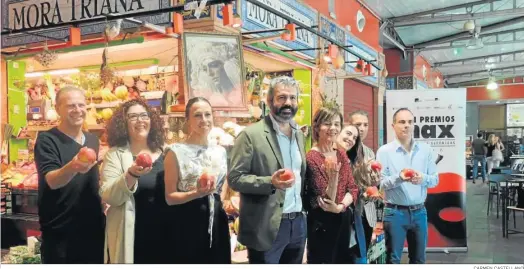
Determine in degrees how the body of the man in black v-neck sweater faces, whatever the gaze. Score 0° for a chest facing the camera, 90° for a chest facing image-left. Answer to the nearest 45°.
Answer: approximately 315°

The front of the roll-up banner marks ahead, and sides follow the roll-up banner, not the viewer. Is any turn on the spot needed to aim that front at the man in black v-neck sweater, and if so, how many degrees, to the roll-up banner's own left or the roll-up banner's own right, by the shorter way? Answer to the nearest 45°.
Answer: approximately 45° to the roll-up banner's own right

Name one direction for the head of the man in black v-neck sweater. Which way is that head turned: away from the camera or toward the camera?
toward the camera

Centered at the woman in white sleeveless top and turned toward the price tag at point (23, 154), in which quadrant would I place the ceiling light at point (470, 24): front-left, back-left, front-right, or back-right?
back-right

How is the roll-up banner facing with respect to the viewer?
toward the camera

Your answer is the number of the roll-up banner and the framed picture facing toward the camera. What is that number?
2

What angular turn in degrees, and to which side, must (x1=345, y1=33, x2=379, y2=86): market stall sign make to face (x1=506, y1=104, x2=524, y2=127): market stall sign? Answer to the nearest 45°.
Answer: approximately 90° to its left

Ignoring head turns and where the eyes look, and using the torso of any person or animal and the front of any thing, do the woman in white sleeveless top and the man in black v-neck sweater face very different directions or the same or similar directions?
same or similar directions

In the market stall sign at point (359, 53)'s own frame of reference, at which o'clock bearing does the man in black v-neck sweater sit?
The man in black v-neck sweater is roughly at 2 o'clock from the market stall sign.

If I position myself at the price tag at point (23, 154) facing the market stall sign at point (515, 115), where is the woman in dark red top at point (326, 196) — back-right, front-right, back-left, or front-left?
front-right

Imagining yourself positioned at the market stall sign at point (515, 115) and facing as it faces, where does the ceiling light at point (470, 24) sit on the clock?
The ceiling light is roughly at 12 o'clock from the market stall sign.

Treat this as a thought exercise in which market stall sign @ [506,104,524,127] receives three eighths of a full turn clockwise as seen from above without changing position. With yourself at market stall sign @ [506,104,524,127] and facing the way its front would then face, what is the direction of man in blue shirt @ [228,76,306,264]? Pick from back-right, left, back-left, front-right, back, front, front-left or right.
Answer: back-left

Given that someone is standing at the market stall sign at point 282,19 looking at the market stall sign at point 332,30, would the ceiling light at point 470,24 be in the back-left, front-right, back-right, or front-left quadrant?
front-right

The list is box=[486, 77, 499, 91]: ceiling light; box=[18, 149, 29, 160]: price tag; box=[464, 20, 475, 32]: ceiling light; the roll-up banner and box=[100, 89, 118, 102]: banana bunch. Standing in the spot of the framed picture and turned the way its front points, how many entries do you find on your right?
2

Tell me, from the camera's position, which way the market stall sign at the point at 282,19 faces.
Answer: facing the viewer and to the right of the viewer
